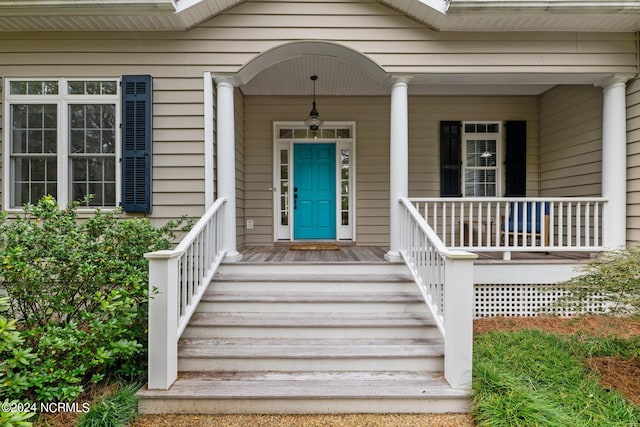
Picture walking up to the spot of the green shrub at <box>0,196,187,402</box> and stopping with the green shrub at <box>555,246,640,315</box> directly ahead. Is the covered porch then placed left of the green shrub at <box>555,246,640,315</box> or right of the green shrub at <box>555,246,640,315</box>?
left

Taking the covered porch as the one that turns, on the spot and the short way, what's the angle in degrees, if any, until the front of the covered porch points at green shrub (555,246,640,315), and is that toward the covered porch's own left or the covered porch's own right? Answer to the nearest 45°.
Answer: approximately 45° to the covered porch's own left

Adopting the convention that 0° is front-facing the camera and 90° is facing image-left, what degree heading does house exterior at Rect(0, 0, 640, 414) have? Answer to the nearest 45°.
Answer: approximately 0°

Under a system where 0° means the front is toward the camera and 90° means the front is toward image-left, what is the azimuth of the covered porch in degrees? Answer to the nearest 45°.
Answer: approximately 0°
